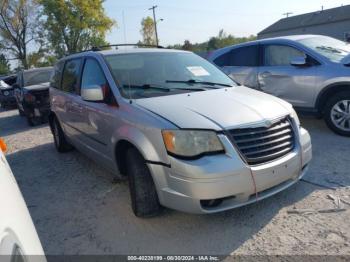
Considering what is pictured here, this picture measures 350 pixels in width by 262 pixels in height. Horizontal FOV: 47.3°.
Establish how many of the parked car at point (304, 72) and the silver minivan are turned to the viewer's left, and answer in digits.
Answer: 0

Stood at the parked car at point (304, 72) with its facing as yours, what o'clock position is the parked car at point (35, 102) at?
the parked car at point (35, 102) is roughly at 5 o'clock from the parked car at point (304, 72).

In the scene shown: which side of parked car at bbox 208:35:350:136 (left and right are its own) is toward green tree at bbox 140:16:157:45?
back

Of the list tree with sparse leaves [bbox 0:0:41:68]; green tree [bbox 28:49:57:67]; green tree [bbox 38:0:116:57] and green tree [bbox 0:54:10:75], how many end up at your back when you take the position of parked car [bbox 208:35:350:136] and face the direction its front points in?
4

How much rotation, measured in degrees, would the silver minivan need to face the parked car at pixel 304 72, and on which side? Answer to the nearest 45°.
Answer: approximately 90° to its left

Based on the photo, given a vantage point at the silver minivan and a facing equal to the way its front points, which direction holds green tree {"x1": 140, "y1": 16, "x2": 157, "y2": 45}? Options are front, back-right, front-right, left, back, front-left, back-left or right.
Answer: back-left

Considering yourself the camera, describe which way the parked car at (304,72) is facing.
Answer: facing the viewer and to the right of the viewer

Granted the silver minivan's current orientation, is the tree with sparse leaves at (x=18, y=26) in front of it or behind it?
behind
